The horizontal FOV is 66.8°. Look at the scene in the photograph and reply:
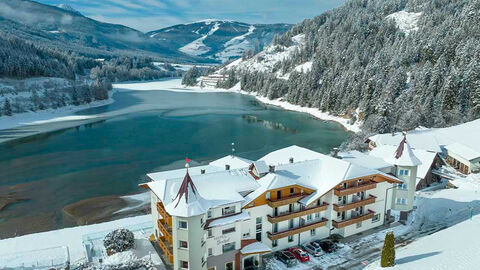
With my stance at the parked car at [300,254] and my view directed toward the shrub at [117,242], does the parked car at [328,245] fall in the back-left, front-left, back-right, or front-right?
back-right

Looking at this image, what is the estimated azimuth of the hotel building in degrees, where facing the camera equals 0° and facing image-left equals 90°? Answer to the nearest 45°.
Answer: approximately 315°

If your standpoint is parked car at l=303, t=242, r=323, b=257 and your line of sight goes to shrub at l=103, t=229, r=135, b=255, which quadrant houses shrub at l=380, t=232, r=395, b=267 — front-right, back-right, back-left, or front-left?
back-left
